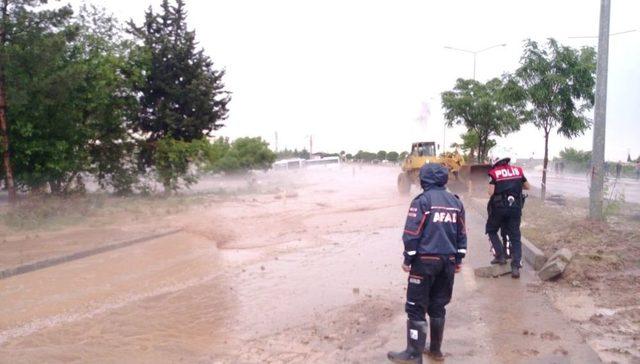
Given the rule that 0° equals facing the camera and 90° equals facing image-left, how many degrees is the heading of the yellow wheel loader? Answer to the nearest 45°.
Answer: approximately 315°

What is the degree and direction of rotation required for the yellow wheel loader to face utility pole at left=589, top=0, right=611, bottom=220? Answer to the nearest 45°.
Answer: approximately 45° to its right

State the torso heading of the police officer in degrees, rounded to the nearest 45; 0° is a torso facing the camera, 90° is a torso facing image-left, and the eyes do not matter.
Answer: approximately 180°

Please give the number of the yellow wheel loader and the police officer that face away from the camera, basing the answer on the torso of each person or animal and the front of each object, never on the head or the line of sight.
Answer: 1

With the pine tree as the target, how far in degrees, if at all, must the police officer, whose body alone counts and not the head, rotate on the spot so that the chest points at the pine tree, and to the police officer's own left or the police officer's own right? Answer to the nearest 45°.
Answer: approximately 45° to the police officer's own left

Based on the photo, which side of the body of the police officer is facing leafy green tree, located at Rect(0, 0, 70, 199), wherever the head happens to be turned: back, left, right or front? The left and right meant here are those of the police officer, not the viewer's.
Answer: left

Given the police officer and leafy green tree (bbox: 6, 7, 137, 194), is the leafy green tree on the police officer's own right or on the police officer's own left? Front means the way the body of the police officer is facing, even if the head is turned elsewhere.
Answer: on the police officer's own left

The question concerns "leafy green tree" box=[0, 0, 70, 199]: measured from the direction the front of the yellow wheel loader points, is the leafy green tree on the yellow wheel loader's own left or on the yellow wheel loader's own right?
on the yellow wheel loader's own right

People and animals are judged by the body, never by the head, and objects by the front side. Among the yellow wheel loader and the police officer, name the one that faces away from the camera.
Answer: the police officer

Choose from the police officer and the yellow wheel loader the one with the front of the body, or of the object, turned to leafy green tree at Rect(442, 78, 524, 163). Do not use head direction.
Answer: the police officer
